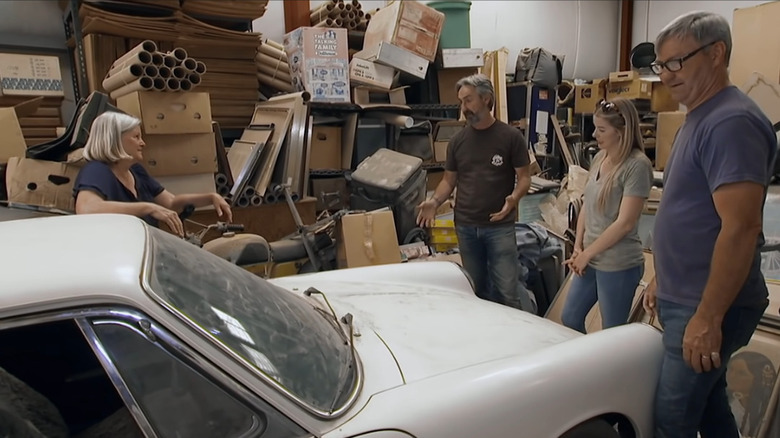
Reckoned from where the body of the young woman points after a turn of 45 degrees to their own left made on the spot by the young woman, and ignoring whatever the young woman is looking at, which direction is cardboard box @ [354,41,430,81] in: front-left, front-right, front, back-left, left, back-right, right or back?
back-right

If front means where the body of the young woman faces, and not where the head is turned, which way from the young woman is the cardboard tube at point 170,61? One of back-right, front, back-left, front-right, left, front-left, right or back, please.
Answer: front-right

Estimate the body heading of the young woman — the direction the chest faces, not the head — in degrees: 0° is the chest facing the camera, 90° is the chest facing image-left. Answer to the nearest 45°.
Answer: approximately 45°

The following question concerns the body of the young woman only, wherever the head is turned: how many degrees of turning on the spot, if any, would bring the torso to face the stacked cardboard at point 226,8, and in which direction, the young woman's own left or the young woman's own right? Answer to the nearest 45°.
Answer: approximately 90° to the young woman's own right

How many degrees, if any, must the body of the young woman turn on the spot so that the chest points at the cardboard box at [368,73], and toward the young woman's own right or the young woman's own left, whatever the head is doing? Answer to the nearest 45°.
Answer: approximately 90° to the young woman's own right

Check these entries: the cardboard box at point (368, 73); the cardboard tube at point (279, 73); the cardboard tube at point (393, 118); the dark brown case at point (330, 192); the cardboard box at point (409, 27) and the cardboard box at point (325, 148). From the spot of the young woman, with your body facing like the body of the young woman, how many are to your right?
6

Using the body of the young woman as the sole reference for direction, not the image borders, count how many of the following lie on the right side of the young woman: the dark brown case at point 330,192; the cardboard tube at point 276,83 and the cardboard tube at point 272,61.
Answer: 3

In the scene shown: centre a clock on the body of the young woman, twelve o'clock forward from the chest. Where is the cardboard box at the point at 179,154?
The cardboard box is roughly at 2 o'clock from the young woman.

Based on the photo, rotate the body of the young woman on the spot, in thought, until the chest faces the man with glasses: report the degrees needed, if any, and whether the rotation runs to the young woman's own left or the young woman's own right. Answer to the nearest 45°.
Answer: approximately 45° to the young woman's own left

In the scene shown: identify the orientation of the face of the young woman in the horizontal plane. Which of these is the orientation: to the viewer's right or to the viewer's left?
to the viewer's left

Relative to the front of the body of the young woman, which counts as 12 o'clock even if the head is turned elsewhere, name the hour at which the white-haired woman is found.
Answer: The white-haired woman is roughly at 1 o'clock from the young woman.

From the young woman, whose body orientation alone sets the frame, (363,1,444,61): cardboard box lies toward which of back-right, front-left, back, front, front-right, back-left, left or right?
right

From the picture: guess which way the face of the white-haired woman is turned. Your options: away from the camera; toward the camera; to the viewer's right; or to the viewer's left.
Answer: to the viewer's right

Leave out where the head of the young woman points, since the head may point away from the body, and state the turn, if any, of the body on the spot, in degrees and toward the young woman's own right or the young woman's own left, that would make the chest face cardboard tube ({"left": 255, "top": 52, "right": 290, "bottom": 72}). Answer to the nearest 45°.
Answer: approximately 90° to the young woman's own right

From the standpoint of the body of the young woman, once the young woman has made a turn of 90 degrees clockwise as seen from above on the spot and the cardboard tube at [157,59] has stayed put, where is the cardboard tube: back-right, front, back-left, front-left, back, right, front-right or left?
front-left

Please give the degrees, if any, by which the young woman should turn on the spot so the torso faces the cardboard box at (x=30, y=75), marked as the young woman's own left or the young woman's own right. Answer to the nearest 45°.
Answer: approximately 45° to the young woman's own right

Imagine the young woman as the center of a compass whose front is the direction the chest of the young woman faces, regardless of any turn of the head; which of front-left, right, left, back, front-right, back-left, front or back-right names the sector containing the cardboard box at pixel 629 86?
back-right
